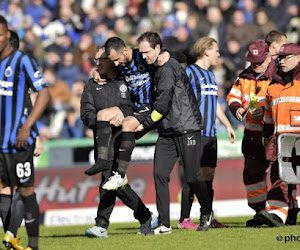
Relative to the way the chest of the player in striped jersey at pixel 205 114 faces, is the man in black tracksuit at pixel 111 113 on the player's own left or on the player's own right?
on the player's own right

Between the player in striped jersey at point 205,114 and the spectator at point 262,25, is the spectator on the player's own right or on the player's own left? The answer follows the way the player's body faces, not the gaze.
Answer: on the player's own left

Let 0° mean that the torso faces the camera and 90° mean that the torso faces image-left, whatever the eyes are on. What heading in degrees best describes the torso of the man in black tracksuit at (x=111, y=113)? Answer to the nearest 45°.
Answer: approximately 45°

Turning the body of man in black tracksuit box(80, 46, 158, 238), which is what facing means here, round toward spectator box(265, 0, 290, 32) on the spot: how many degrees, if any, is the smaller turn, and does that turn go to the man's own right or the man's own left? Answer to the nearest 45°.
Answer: approximately 180°
